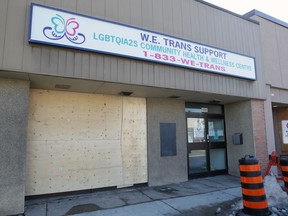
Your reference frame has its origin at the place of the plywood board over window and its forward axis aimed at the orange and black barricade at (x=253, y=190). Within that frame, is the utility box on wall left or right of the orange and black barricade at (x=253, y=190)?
left

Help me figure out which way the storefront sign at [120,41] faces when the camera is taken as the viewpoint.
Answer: facing the viewer and to the right of the viewer

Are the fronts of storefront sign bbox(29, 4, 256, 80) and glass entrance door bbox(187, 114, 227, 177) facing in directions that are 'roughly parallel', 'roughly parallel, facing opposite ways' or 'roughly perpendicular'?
roughly parallel

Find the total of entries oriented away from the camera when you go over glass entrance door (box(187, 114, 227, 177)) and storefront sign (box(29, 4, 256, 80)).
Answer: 0

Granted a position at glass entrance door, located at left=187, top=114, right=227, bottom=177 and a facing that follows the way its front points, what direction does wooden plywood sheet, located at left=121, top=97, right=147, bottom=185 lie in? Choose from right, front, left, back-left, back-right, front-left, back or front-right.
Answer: right

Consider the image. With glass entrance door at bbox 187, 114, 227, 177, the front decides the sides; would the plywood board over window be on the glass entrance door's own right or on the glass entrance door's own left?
on the glass entrance door's own right

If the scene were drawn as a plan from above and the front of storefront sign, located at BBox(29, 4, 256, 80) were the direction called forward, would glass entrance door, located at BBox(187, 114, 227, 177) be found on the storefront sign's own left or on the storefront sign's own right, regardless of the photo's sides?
on the storefront sign's own left
